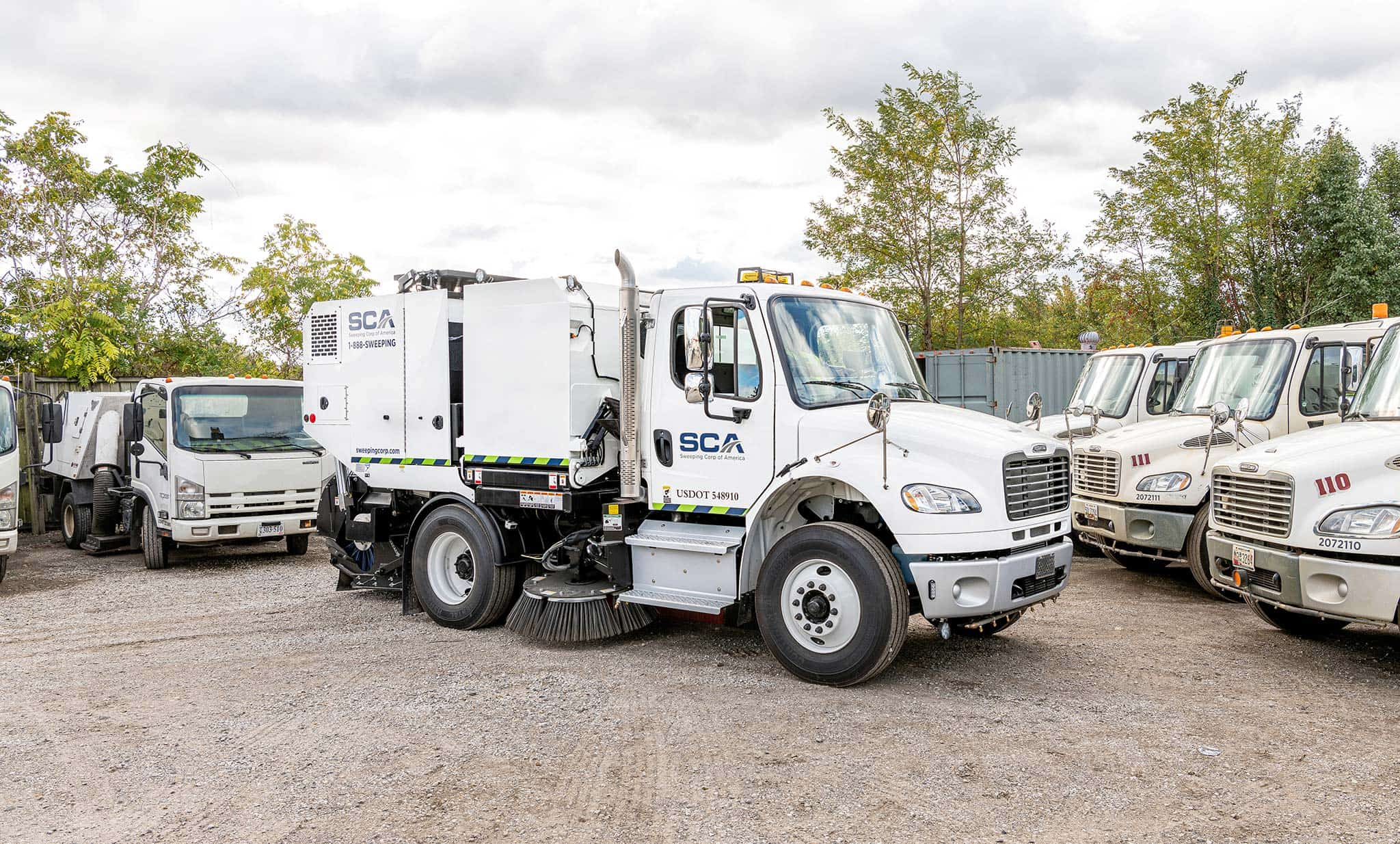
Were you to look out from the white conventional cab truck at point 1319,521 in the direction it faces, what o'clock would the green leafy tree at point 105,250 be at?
The green leafy tree is roughly at 2 o'clock from the white conventional cab truck.

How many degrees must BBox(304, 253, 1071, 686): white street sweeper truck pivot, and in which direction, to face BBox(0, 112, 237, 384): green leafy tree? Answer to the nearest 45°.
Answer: approximately 180°

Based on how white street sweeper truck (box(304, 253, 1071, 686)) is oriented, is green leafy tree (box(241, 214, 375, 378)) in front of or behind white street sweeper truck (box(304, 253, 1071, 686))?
behind

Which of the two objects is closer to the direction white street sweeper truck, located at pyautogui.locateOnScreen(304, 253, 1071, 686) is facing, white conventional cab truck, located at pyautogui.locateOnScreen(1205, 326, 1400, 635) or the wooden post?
the white conventional cab truck

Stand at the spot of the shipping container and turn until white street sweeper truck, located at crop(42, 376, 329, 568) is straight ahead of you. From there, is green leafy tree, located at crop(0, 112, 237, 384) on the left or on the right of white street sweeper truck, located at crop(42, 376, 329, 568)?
right

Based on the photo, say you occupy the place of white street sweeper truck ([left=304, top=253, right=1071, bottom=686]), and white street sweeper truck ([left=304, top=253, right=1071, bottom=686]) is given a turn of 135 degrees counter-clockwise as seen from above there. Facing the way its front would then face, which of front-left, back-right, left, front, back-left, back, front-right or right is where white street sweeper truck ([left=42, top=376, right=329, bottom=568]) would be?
front-left

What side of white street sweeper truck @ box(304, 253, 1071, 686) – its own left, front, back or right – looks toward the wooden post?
back
